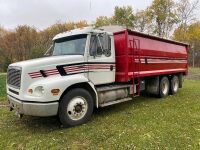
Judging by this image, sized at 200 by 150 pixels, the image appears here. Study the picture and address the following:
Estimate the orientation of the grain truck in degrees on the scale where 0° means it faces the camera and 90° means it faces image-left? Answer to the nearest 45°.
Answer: approximately 45°

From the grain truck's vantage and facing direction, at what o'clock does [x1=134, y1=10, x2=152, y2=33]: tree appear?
The tree is roughly at 5 o'clock from the grain truck.

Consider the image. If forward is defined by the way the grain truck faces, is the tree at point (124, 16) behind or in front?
behind

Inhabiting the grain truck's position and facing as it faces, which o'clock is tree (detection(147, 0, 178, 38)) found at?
The tree is roughly at 5 o'clock from the grain truck.
